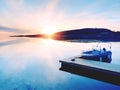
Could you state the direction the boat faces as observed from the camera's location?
facing away from the viewer and to the left of the viewer
